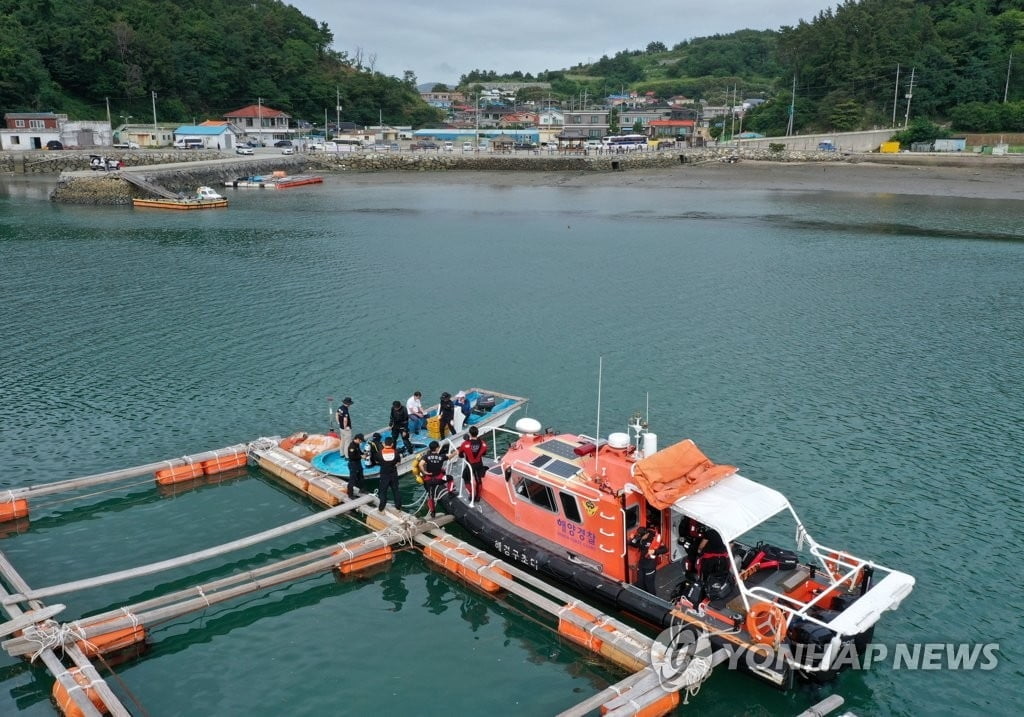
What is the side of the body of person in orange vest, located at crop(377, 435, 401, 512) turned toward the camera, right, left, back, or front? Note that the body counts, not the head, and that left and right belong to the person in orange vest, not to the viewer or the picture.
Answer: back

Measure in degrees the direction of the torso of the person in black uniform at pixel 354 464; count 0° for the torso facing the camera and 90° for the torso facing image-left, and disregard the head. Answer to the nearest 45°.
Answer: approximately 270°

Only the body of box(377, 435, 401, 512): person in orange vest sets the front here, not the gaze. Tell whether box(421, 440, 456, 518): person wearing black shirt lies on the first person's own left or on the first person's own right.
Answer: on the first person's own right

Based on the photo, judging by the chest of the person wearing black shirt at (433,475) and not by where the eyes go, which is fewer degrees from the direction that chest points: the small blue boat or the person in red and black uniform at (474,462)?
the small blue boat

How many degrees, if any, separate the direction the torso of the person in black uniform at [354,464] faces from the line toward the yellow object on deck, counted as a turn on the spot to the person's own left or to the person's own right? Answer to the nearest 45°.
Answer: approximately 45° to the person's own left

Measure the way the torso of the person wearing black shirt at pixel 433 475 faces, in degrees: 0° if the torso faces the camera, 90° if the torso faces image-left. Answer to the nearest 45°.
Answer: approximately 180°

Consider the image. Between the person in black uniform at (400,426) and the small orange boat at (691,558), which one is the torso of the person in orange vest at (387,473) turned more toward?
the person in black uniform

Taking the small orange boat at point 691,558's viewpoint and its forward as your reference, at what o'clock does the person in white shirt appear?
The person in white shirt is roughly at 12 o'clock from the small orange boat.
